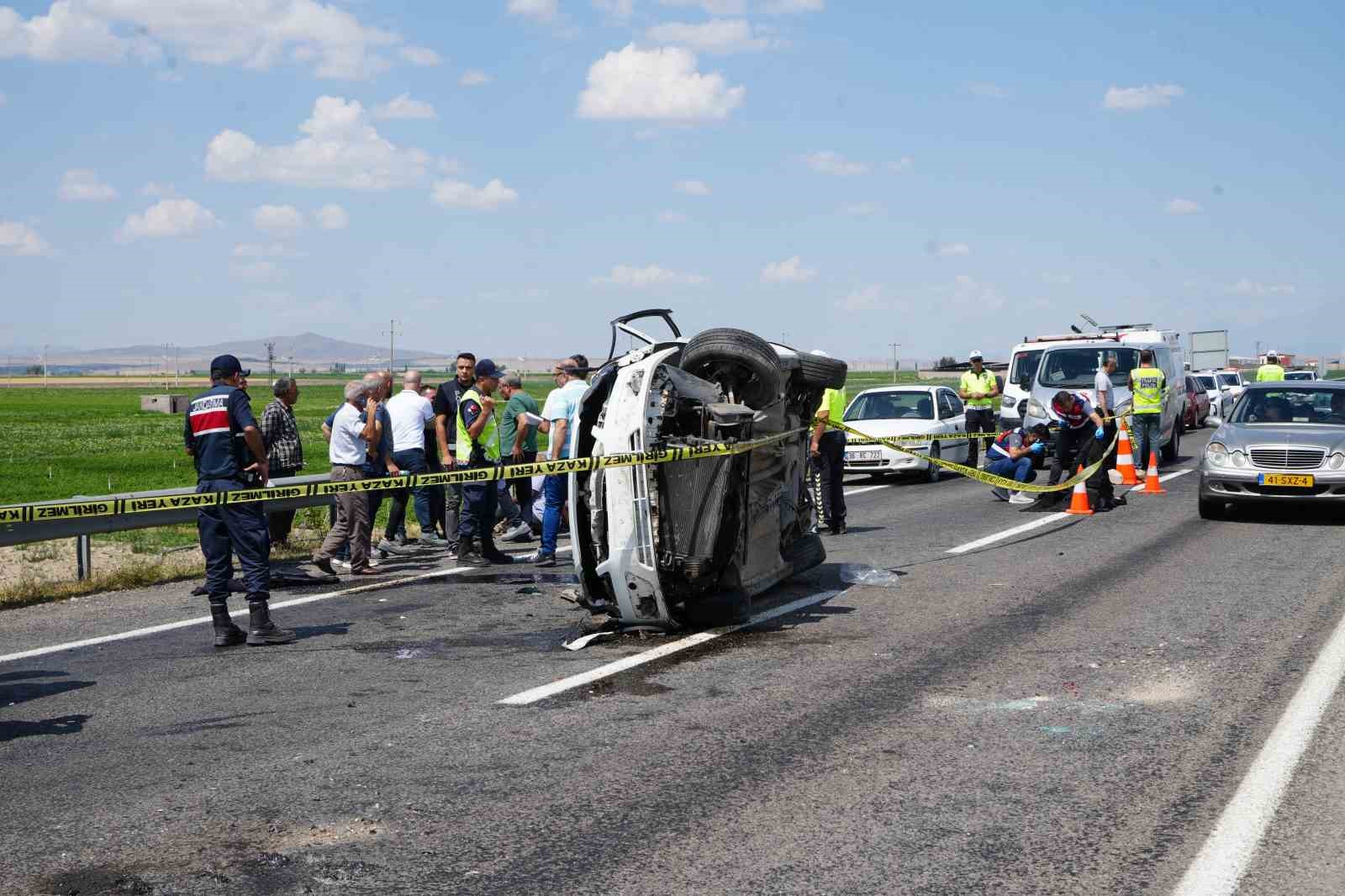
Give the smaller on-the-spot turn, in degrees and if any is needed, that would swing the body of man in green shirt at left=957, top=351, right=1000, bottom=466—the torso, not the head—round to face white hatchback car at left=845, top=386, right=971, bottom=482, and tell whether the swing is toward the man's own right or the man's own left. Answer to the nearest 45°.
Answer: approximately 45° to the man's own right

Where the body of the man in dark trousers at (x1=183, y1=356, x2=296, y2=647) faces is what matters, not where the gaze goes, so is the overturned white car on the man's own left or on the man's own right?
on the man's own right

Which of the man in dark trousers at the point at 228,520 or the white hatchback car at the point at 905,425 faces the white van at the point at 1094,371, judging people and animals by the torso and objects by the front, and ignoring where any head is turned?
the man in dark trousers

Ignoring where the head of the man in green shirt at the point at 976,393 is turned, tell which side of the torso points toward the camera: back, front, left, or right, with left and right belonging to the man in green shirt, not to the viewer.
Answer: front

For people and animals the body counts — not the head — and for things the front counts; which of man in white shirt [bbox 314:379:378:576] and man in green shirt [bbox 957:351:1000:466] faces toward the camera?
the man in green shirt

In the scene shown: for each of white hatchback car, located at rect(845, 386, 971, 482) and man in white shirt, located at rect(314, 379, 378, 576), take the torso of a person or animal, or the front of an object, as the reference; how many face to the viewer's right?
1

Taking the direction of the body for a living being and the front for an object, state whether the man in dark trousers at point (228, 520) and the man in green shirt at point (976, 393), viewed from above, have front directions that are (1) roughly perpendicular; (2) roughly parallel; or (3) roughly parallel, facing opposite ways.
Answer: roughly parallel, facing opposite ways

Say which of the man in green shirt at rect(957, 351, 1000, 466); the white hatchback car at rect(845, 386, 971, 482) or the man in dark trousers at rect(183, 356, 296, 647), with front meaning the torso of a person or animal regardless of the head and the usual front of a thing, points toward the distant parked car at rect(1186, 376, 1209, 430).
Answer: the man in dark trousers

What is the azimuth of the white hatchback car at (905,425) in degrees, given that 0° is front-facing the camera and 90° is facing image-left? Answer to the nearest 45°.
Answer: approximately 45°

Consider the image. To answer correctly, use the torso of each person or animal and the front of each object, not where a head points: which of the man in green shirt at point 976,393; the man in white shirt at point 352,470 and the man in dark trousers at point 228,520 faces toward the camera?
the man in green shirt

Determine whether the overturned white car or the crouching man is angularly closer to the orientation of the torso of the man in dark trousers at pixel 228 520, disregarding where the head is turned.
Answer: the crouching man

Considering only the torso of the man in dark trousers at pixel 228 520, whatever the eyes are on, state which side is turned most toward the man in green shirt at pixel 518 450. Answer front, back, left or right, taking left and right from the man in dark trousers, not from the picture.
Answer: front

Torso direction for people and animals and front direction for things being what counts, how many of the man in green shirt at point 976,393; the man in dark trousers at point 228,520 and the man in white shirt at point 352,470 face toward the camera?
1

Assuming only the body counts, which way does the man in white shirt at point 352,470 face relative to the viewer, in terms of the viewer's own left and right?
facing to the right of the viewer

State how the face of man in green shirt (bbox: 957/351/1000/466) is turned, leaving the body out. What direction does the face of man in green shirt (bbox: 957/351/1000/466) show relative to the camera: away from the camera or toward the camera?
toward the camera

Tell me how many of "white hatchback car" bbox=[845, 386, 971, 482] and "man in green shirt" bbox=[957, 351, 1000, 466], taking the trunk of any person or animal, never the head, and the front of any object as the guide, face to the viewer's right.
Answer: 0
